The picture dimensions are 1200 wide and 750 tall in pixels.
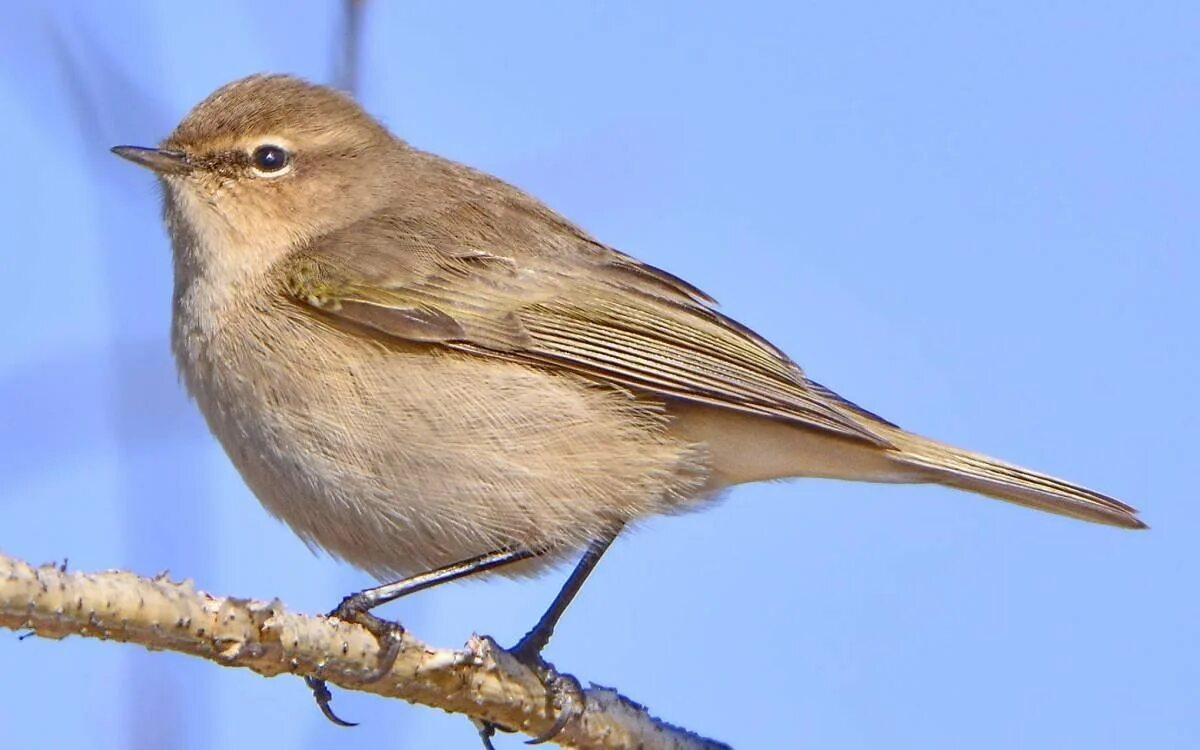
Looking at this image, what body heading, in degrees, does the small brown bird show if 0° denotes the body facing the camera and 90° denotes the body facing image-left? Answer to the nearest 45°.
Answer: approximately 90°
